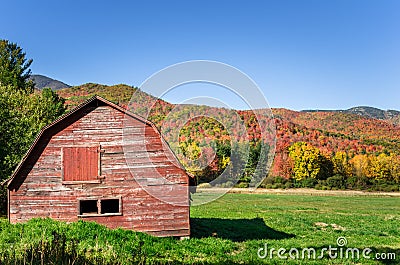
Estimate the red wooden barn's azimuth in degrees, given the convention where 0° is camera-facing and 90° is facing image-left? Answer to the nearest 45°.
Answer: approximately 0°
